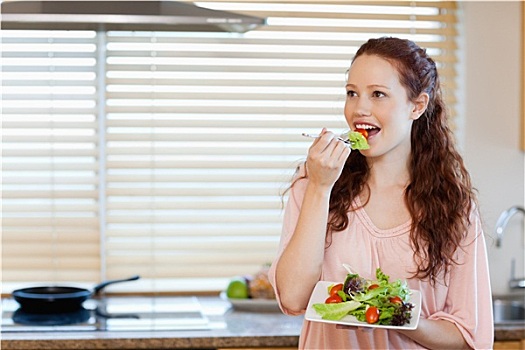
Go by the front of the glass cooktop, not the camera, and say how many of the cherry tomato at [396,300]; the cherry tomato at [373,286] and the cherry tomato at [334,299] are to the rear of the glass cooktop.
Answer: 0

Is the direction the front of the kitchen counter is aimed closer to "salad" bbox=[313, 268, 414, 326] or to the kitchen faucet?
the salad

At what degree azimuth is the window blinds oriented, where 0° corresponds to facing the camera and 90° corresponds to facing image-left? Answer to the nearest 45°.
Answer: approximately 0°

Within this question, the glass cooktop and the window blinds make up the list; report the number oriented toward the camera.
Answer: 2

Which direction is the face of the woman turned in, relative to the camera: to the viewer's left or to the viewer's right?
to the viewer's left

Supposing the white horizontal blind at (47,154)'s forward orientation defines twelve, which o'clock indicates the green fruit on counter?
The green fruit on counter is roughly at 10 o'clock from the white horizontal blind.

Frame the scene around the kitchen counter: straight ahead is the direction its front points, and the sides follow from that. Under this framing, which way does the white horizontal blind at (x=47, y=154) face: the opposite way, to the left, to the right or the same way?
the same way

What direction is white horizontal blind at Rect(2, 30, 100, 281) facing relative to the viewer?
toward the camera

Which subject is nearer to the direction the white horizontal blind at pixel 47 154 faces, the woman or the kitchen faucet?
the woman

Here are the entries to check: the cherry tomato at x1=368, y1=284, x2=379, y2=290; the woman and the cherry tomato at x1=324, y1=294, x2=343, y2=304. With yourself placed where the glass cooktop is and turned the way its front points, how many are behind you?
0

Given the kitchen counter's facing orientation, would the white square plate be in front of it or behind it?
in front

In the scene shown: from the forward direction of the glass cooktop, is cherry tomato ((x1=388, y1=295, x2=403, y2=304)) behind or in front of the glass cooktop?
in front

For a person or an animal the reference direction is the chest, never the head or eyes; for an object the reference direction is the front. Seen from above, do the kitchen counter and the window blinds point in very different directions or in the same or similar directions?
same or similar directions

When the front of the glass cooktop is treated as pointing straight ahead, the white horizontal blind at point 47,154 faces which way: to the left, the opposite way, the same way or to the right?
the same way
